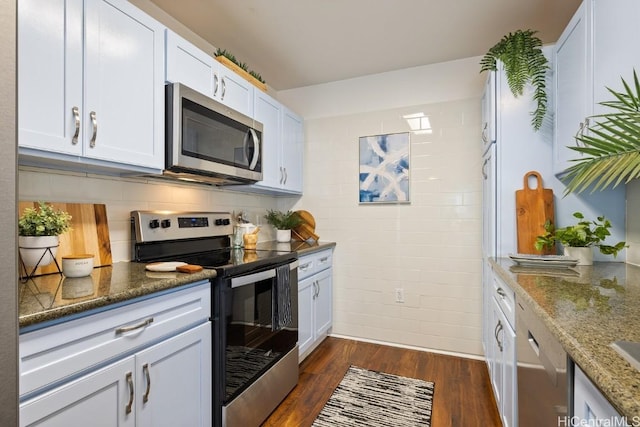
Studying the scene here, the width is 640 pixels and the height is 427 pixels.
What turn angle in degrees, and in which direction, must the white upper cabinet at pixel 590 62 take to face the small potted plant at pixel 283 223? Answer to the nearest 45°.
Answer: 0° — it already faces it

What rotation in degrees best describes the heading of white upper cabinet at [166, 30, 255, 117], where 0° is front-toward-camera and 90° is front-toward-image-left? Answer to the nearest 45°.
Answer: approximately 315°

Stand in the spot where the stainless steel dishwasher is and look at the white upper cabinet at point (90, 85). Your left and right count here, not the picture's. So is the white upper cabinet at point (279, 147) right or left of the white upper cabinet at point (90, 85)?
right

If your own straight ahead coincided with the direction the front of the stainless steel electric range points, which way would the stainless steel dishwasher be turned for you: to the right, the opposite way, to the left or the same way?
the opposite way

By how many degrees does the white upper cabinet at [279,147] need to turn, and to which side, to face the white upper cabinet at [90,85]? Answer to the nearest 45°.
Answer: approximately 90° to its right

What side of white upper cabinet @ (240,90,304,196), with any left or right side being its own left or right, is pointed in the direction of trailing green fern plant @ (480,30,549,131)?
front

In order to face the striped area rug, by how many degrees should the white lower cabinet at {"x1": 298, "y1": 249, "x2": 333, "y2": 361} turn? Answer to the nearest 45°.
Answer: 0° — it already faces it

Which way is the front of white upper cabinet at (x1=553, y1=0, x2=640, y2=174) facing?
to the viewer's left

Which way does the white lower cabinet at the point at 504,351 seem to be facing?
to the viewer's left

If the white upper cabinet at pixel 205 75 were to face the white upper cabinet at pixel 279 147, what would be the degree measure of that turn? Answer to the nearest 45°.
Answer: approximately 90° to its left

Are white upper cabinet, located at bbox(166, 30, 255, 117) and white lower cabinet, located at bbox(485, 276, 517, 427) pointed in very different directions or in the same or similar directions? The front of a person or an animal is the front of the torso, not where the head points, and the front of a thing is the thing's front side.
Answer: very different directions

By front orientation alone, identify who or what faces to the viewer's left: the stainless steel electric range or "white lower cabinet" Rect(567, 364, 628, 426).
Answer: the white lower cabinet

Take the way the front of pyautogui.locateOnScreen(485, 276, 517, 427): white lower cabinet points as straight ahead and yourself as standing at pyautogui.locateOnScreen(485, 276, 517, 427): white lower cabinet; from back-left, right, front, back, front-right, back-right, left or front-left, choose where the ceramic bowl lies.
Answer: front-left

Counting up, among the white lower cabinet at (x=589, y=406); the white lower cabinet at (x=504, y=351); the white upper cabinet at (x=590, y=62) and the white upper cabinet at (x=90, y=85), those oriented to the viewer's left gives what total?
3

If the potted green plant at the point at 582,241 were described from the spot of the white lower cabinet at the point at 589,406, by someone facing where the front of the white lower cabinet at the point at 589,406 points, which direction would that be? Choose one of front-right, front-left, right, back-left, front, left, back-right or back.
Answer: right

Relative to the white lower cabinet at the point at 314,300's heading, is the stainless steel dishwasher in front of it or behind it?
in front
